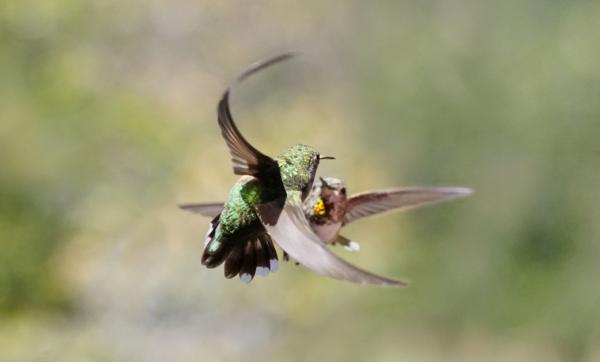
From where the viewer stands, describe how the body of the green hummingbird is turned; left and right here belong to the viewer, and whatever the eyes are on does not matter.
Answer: facing away from the viewer and to the right of the viewer
